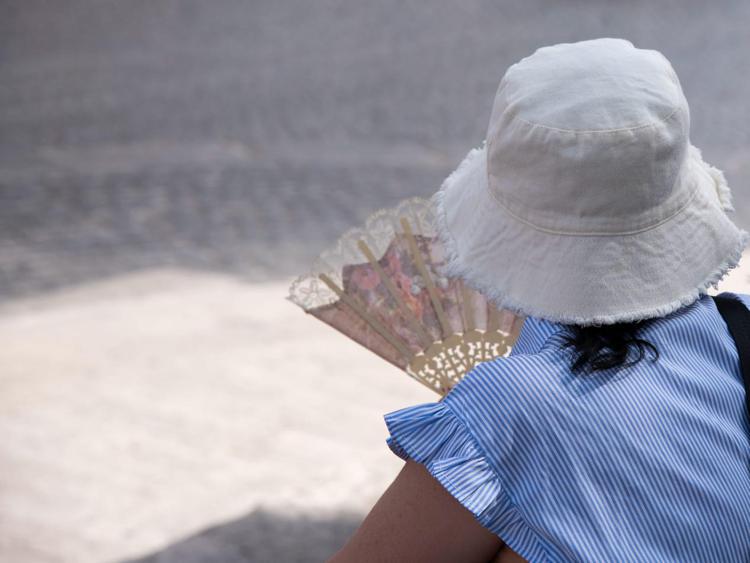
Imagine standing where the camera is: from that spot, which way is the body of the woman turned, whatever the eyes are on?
away from the camera

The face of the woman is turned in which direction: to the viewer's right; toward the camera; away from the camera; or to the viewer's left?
away from the camera
